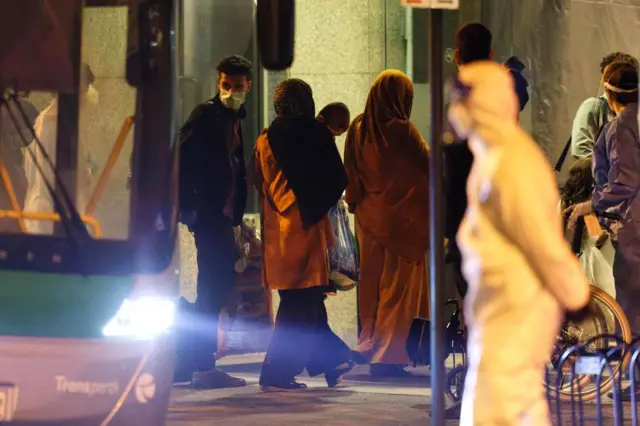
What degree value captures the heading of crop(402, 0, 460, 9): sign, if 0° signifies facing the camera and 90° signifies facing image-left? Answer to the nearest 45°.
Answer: approximately 0°

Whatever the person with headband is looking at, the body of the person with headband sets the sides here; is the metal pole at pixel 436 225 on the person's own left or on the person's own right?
on the person's own left

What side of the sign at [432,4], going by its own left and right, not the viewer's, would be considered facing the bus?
right

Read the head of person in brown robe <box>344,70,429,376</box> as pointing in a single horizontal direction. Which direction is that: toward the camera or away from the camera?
away from the camera

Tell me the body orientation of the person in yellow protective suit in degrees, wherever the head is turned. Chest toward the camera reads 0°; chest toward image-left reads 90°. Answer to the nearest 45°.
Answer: approximately 90°

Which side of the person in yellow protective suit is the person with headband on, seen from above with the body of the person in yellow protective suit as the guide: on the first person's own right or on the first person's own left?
on the first person's own right

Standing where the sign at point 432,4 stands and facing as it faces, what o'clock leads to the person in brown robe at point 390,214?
The person in brown robe is roughly at 6 o'clock from the sign.

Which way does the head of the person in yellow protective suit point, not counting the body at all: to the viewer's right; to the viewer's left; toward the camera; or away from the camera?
to the viewer's left

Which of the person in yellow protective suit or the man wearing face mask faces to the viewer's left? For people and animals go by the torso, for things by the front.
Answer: the person in yellow protective suit

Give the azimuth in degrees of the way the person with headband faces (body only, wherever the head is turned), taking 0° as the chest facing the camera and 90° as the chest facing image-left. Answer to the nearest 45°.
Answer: approximately 135°
